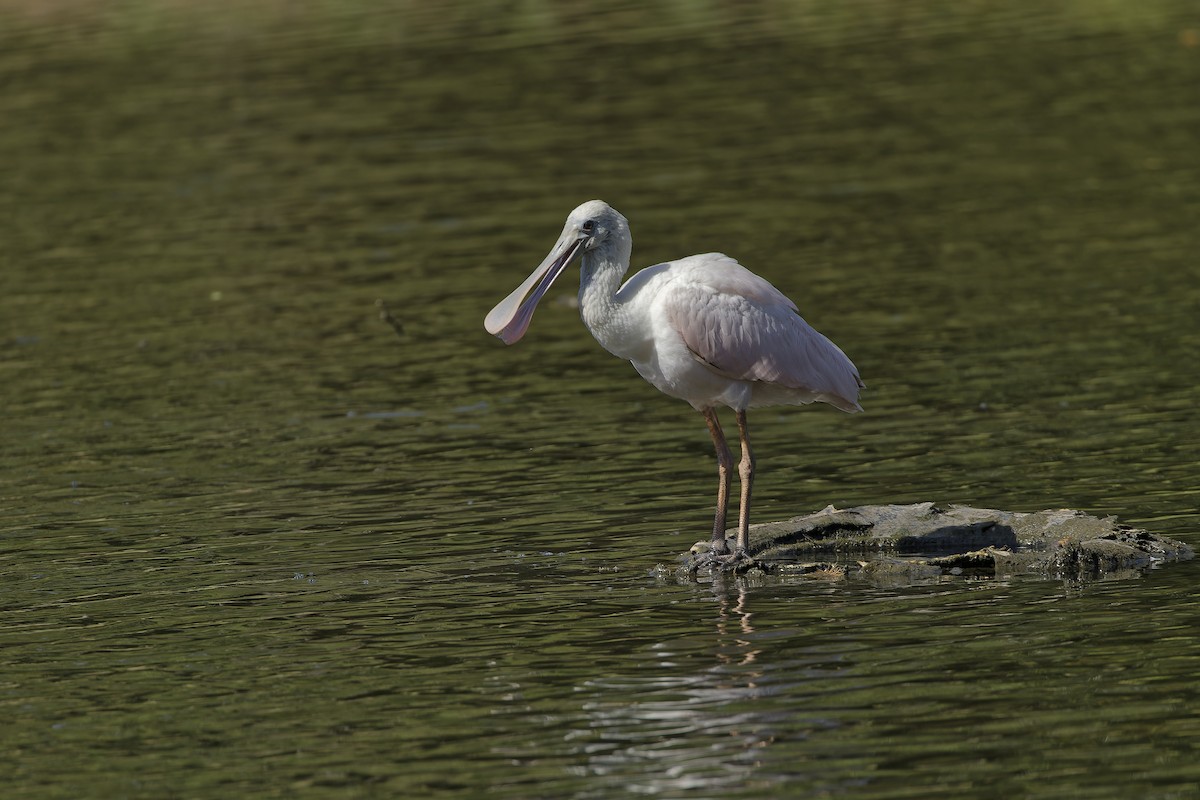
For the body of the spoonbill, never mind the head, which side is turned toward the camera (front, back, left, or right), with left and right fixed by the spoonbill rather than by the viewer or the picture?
left
